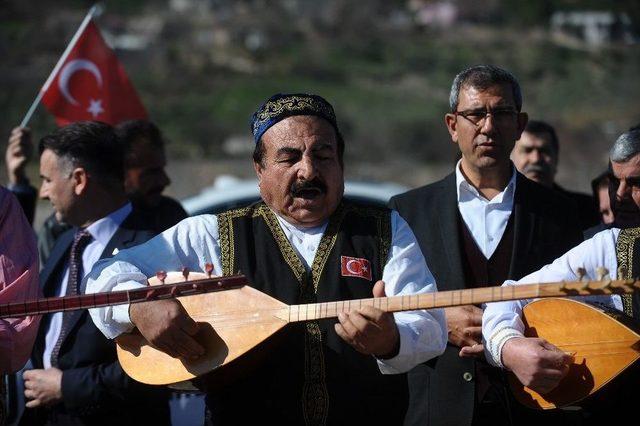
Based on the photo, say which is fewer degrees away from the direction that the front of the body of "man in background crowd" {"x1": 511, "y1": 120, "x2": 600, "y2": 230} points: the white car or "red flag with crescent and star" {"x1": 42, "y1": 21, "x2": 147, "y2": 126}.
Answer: the red flag with crescent and star

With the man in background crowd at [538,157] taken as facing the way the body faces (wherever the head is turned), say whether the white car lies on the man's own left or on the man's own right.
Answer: on the man's own right

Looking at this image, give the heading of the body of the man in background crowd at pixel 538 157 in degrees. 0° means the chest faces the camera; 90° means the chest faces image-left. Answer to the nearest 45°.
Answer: approximately 0°

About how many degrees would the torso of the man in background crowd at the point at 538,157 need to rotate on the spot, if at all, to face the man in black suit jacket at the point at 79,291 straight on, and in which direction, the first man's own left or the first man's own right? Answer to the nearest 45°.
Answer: approximately 45° to the first man's own right

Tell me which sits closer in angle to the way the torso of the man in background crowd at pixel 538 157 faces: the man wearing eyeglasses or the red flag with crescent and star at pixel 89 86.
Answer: the man wearing eyeglasses

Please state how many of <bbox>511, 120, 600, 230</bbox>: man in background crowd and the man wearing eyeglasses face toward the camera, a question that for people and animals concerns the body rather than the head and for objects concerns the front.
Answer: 2

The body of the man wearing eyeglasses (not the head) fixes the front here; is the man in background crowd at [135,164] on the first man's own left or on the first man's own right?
on the first man's own right
